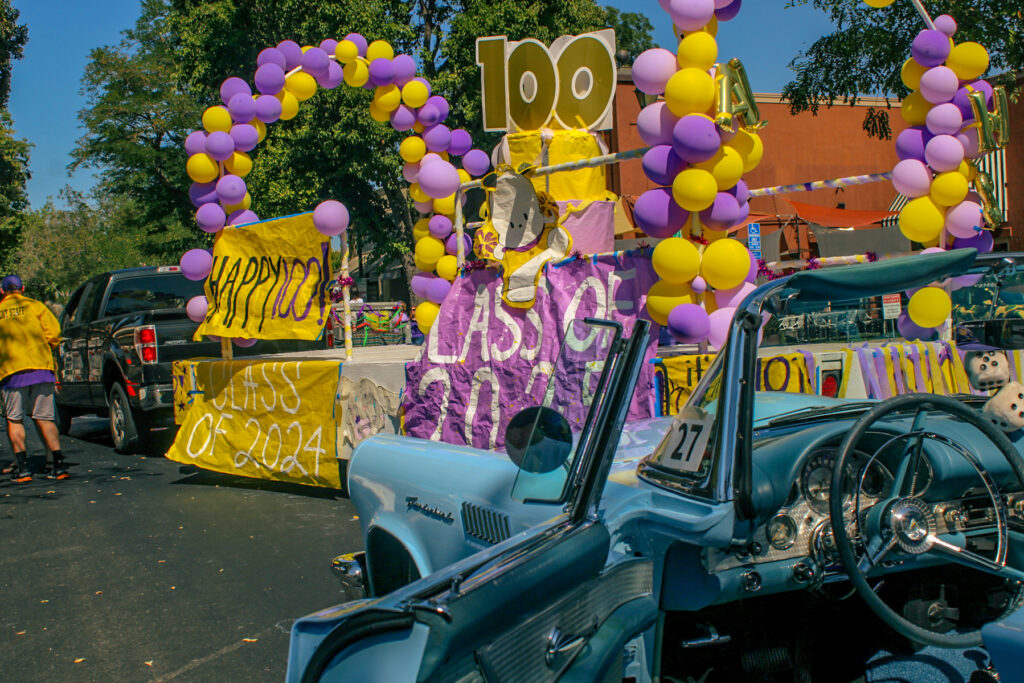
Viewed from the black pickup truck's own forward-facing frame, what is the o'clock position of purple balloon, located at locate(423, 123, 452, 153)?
The purple balloon is roughly at 5 o'clock from the black pickup truck.

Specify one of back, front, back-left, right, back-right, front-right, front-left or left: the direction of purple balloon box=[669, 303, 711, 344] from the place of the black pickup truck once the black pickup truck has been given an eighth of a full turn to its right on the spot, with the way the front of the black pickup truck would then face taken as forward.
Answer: back-right

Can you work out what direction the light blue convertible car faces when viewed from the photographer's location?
facing away from the viewer and to the left of the viewer

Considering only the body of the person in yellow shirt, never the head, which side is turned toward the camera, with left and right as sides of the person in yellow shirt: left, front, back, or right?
back

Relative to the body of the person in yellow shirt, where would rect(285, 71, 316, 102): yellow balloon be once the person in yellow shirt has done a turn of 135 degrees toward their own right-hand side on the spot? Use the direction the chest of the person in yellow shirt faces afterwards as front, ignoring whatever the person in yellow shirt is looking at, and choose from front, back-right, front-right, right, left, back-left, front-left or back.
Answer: front-left

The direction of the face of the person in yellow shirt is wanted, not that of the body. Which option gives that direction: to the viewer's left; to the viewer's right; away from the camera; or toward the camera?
away from the camera

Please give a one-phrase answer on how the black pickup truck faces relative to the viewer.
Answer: facing away from the viewer and to the left of the viewer
